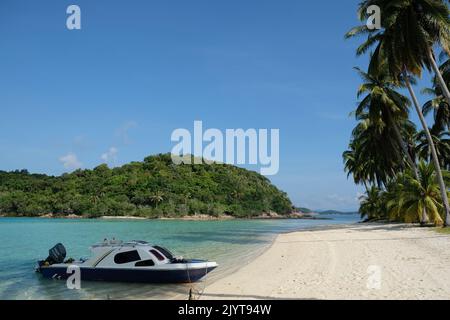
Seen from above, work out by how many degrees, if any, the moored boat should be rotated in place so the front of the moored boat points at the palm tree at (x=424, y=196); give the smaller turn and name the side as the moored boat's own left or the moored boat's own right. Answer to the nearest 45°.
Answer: approximately 45° to the moored boat's own left

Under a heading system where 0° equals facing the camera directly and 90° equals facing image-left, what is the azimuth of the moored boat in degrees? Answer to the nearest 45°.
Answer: approximately 270°

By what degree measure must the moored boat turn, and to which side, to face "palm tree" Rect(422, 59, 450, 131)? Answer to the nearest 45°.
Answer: approximately 45° to its left
